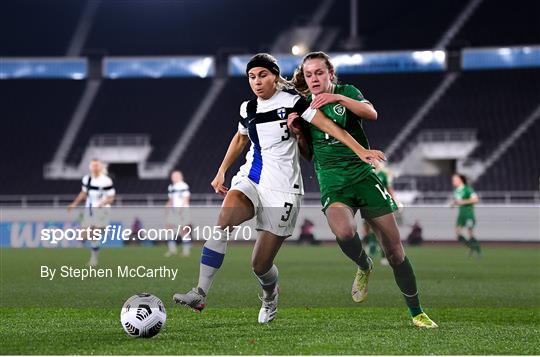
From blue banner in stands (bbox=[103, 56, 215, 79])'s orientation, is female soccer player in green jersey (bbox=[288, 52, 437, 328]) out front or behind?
out front

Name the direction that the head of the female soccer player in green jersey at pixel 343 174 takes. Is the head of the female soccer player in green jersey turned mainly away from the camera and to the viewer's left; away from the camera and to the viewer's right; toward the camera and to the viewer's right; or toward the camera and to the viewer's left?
toward the camera and to the viewer's left

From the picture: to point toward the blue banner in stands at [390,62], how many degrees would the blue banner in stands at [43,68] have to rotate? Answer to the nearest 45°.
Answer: approximately 90° to its left

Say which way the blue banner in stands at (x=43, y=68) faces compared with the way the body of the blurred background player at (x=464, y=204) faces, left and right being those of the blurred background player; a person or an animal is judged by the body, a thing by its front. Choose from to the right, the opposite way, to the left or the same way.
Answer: to the left

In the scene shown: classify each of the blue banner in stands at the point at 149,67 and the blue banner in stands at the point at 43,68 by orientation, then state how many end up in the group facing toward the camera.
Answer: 2

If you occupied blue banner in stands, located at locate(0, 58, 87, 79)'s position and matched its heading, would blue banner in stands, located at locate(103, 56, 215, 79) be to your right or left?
on your left

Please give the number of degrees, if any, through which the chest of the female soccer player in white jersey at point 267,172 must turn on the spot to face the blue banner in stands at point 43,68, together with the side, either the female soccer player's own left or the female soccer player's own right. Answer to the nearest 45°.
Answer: approximately 135° to the female soccer player's own right

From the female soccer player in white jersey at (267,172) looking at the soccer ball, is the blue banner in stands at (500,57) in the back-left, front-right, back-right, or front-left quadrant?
back-right

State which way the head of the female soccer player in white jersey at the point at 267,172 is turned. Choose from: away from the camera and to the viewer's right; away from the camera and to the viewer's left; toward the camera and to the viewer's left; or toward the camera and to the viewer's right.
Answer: toward the camera and to the viewer's left

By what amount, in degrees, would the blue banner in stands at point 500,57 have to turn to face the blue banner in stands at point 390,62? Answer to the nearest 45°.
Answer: approximately 90° to its right

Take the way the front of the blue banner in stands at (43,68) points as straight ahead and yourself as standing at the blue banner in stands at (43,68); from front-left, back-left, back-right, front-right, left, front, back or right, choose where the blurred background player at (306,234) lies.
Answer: front-left
